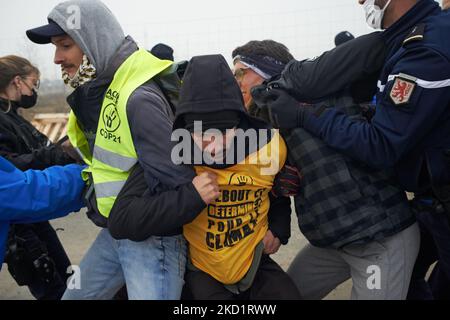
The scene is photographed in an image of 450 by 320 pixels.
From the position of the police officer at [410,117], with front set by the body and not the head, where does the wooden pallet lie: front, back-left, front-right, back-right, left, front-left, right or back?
front-right

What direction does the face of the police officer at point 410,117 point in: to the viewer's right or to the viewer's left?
to the viewer's left

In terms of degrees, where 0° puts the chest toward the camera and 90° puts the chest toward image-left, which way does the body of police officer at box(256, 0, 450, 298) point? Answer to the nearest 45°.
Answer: approximately 90°
